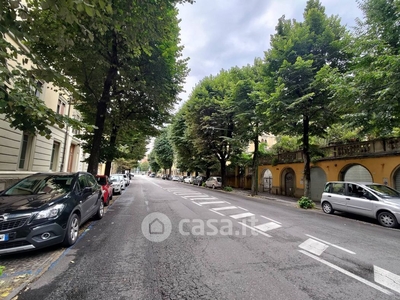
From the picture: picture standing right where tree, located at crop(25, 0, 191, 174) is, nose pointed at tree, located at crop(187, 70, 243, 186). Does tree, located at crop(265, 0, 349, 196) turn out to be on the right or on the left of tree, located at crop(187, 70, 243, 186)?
right

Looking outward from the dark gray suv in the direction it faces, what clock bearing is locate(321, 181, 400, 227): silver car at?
The silver car is roughly at 8 o'clock from the dark gray suv.

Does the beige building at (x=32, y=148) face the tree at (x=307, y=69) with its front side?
yes

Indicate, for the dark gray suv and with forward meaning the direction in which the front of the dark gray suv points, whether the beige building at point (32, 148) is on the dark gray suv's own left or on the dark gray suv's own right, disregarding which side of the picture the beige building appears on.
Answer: on the dark gray suv's own right

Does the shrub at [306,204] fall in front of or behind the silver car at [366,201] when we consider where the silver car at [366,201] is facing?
behind

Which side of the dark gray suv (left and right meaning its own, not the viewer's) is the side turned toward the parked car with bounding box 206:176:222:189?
back

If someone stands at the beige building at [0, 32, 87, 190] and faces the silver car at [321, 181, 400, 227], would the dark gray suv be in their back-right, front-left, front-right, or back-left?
front-right

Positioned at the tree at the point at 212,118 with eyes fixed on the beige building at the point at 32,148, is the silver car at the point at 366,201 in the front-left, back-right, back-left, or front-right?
front-left

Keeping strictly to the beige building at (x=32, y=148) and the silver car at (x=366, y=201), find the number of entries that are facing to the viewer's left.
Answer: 0

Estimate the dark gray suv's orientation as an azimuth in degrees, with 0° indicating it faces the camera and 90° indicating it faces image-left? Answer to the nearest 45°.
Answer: approximately 45°

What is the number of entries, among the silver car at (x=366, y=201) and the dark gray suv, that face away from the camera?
0

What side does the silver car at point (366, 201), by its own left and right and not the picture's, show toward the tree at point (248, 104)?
back

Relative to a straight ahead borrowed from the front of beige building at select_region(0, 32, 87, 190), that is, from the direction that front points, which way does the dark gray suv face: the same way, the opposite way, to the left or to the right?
to the right

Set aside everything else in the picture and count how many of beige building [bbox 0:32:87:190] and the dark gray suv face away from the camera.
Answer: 0

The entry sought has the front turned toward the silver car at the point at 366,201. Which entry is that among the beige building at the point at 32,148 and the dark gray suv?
the beige building

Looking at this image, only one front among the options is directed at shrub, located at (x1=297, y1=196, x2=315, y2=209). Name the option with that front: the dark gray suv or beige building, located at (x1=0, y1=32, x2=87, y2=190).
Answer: the beige building
